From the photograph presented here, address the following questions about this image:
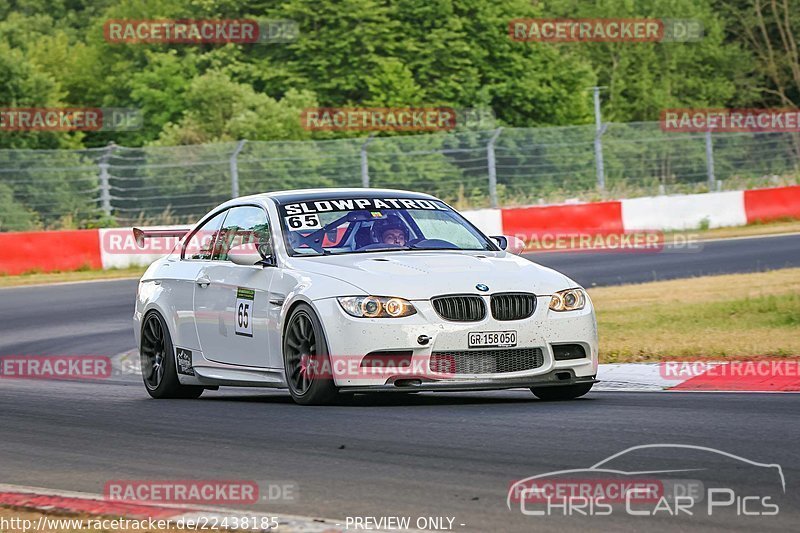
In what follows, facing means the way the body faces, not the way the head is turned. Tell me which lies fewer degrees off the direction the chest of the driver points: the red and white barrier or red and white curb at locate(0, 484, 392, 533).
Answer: the red and white curb

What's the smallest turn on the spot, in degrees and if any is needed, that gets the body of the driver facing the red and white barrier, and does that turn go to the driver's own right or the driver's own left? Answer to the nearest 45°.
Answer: approximately 135° to the driver's own left

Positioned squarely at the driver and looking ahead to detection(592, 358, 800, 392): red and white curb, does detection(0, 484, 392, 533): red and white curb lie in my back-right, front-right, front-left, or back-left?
back-right

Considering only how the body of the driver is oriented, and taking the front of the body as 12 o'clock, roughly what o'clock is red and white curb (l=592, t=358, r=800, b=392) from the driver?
The red and white curb is roughly at 10 o'clock from the driver.

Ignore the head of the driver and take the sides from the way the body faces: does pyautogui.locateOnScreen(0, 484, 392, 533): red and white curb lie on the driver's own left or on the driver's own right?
on the driver's own right

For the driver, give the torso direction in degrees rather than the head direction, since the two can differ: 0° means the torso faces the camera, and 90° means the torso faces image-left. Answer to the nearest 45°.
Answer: approximately 315°

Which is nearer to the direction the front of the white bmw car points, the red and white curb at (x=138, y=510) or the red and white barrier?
the red and white curb

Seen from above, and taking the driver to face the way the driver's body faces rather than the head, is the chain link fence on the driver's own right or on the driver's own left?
on the driver's own left

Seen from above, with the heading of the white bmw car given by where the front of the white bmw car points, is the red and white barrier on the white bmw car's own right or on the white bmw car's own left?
on the white bmw car's own left

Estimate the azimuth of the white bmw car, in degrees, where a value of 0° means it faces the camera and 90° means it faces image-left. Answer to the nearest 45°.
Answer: approximately 315°

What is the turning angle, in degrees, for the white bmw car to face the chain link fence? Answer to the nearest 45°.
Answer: approximately 135° to its left
